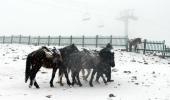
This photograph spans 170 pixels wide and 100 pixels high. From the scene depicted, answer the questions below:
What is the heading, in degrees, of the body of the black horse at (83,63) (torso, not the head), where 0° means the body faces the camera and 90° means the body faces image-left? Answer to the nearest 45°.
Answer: approximately 270°

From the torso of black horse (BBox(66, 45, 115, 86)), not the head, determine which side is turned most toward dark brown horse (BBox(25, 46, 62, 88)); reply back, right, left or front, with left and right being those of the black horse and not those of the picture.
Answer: back

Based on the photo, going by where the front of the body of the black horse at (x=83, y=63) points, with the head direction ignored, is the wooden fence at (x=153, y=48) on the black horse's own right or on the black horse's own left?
on the black horse's own left

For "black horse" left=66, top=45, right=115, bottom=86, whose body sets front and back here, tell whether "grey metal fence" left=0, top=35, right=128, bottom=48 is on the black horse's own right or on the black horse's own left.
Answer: on the black horse's own left

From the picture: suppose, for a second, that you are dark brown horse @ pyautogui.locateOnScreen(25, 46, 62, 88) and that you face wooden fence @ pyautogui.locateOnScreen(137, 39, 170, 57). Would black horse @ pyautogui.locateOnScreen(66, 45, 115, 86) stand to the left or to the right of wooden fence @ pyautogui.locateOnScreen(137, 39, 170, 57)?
right
